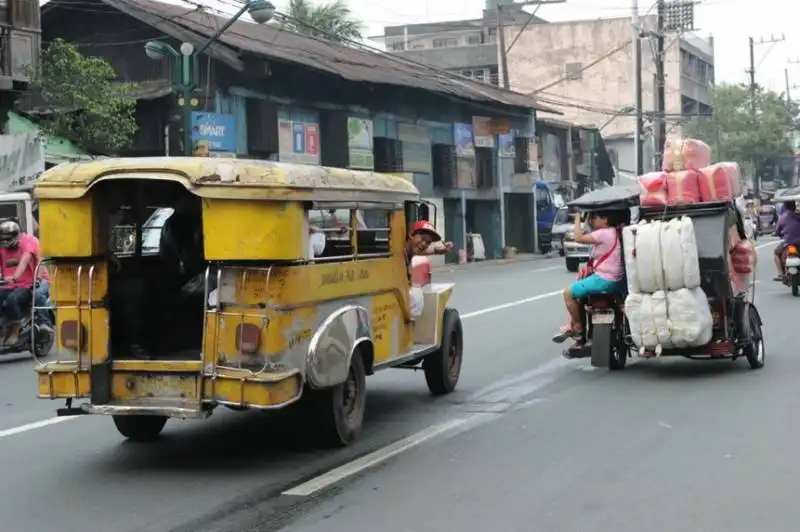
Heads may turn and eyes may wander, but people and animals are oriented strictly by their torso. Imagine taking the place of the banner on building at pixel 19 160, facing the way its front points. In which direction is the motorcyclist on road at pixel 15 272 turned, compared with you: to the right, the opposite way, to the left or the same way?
to the right

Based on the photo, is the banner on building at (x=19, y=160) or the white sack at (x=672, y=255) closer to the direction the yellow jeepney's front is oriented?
the white sack

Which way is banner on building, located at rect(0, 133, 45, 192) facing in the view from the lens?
facing the viewer and to the right of the viewer

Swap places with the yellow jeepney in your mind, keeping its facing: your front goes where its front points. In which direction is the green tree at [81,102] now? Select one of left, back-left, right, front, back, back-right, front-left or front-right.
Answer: front-left

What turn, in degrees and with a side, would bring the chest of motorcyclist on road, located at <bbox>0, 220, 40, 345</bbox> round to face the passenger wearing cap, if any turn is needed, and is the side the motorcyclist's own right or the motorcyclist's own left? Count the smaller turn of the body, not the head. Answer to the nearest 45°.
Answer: approximately 90° to the motorcyclist's own left

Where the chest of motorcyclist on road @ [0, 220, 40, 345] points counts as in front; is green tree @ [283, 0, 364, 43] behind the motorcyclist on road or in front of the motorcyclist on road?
behind

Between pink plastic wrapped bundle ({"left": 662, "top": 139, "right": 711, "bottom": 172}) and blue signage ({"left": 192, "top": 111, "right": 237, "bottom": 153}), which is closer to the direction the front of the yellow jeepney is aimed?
the pink plastic wrapped bundle

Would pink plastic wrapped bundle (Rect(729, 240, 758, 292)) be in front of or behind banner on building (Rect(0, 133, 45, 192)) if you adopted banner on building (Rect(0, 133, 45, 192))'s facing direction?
in front

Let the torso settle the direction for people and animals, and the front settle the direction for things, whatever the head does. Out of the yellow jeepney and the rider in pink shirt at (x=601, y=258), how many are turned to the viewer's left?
1

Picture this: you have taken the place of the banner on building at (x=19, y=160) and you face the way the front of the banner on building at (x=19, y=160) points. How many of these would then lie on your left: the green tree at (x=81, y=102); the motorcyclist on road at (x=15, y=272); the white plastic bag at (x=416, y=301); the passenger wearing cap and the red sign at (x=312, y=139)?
2

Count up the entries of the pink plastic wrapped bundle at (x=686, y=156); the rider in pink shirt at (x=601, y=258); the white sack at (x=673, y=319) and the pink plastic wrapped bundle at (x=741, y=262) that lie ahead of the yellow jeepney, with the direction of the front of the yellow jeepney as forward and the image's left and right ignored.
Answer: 4

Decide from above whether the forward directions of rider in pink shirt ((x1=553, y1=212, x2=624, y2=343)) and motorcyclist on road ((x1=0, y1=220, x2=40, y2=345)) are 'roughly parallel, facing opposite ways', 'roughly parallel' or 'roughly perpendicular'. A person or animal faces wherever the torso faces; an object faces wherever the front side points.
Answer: roughly perpendicular

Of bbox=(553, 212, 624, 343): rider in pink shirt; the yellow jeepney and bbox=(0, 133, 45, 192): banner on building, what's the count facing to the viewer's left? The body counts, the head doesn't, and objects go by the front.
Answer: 1

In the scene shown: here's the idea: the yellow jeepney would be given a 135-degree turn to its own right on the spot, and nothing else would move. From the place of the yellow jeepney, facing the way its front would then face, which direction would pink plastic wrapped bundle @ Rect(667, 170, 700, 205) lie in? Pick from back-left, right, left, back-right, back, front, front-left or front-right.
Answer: back-left

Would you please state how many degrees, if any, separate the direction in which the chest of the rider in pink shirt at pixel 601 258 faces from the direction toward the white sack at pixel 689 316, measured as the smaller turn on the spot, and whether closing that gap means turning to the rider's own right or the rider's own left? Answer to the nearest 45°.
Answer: approximately 135° to the rider's own left

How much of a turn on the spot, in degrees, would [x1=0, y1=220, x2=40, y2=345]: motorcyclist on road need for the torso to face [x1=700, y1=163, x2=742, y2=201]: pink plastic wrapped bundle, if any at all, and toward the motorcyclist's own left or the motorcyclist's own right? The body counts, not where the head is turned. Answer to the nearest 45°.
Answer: approximately 90° to the motorcyclist's own left

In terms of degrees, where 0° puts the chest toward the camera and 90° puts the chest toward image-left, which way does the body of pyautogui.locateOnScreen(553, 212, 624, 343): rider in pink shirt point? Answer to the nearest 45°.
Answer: approximately 90°
